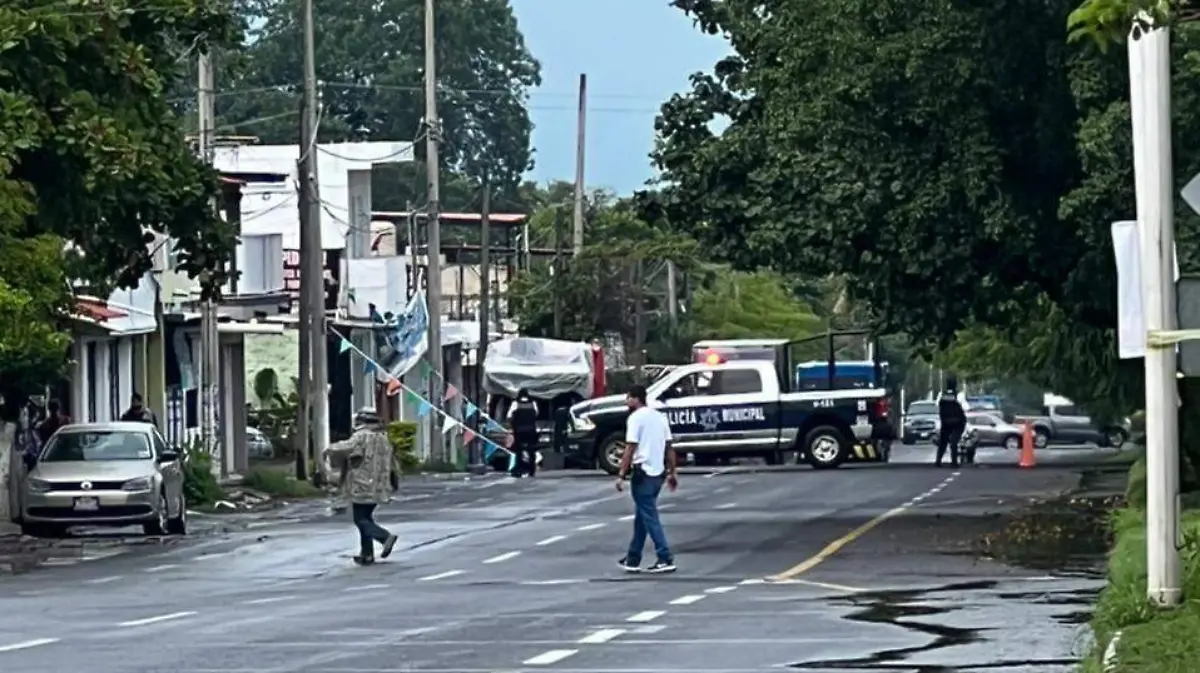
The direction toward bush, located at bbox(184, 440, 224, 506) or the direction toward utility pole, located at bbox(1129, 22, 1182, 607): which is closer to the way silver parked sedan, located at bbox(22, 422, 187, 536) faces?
the utility pole

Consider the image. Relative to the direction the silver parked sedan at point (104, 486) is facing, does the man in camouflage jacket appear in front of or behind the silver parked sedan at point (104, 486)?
in front

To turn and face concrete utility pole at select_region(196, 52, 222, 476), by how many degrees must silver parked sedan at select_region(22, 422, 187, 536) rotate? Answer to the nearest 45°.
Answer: approximately 180°

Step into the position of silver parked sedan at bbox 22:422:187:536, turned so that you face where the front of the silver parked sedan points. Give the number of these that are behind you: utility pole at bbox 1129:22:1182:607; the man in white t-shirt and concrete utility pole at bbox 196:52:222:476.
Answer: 1

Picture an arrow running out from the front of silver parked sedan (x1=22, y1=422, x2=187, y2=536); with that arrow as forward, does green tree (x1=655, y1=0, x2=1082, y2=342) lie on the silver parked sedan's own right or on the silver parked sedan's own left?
on the silver parked sedan's own left

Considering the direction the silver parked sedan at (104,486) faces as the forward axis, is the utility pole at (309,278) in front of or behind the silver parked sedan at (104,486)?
behind

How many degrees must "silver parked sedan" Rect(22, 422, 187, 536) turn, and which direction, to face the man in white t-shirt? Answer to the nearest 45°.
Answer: approximately 45° to its left

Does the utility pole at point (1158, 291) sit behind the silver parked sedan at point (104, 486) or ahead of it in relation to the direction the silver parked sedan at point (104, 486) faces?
ahead

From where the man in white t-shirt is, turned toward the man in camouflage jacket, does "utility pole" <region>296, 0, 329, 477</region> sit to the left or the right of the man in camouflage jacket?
right

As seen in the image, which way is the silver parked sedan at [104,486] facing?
toward the camera
